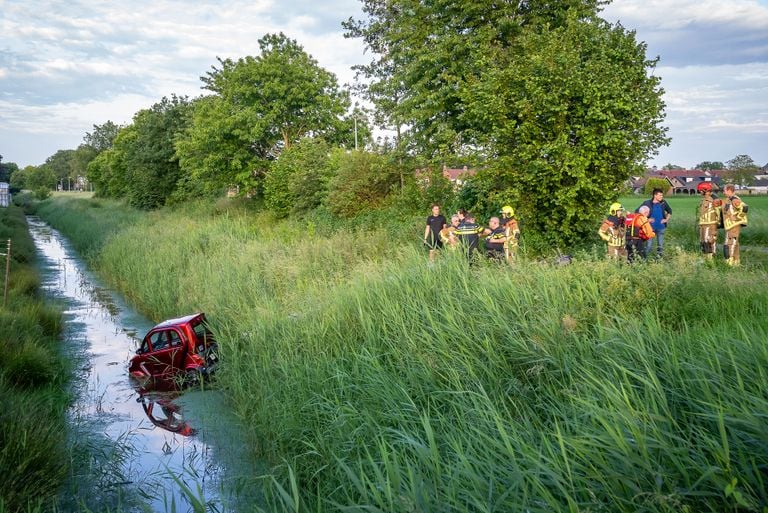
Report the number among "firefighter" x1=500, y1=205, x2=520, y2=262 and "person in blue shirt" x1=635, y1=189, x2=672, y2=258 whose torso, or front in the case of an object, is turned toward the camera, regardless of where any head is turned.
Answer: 1

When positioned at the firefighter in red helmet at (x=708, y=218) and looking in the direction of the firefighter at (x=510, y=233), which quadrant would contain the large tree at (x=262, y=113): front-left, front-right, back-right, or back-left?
front-right

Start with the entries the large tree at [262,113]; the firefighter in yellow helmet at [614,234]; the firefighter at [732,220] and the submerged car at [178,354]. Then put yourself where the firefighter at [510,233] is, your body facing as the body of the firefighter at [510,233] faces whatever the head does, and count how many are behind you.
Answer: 2

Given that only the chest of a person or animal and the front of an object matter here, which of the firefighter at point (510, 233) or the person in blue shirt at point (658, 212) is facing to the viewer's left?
the firefighter

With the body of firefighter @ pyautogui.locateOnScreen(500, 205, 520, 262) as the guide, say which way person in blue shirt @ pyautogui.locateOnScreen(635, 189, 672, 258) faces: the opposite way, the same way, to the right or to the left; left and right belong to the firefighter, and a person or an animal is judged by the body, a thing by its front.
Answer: to the left

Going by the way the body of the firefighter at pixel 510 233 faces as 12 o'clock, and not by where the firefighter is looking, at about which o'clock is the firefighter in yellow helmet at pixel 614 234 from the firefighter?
The firefighter in yellow helmet is roughly at 6 o'clock from the firefighter.

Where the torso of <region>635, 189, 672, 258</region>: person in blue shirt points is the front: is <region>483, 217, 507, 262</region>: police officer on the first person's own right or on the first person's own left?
on the first person's own right

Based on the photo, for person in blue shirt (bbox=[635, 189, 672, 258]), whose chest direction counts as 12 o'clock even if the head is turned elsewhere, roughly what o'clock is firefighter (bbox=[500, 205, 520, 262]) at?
The firefighter is roughly at 2 o'clock from the person in blue shirt.

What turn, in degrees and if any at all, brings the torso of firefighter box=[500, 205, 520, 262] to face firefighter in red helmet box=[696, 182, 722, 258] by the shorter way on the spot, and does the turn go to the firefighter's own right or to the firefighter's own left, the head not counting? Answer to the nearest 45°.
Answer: approximately 180°

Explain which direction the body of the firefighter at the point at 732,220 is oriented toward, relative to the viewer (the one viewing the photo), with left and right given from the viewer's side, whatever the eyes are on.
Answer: facing the viewer and to the left of the viewer

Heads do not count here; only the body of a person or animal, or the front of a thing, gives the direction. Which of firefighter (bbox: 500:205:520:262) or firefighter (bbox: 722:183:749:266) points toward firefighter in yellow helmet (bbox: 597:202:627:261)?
firefighter (bbox: 722:183:749:266)

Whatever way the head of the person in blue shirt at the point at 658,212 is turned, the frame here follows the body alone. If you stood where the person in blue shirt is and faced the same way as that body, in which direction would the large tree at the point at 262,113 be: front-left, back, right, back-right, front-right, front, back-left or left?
back-right

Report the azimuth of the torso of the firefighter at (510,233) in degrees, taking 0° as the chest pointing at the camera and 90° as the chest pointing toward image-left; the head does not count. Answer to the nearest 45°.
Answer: approximately 90°

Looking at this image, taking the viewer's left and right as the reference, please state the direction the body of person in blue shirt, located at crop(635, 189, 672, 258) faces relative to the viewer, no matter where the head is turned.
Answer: facing the viewer

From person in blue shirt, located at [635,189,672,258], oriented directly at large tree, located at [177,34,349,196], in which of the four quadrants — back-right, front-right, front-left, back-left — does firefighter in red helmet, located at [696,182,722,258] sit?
back-right
